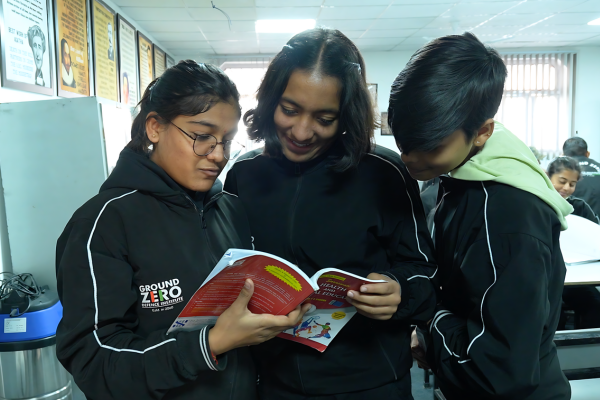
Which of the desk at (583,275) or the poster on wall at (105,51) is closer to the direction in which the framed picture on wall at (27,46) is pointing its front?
the desk

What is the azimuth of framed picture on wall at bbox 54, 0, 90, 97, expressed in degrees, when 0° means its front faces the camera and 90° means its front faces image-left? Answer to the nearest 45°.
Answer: approximately 315°

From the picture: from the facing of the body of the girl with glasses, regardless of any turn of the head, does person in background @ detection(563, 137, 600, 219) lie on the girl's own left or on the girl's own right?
on the girl's own left

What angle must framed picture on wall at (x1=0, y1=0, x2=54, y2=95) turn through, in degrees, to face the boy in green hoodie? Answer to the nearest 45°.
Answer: approximately 45° to its right

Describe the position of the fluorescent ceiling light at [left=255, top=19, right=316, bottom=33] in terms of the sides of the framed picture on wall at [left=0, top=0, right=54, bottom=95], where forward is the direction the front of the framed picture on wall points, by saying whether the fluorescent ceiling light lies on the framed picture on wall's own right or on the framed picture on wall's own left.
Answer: on the framed picture on wall's own left

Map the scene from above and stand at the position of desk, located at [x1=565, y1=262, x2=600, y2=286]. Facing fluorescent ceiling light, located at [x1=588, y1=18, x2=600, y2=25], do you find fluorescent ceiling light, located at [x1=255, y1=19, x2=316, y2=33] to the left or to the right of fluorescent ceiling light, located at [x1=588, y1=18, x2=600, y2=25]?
left

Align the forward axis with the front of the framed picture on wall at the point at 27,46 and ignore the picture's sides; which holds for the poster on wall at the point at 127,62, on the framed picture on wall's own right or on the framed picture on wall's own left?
on the framed picture on wall's own left

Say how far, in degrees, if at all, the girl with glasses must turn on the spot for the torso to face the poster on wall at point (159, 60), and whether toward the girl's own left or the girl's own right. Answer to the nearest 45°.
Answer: approximately 135° to the girl's own left

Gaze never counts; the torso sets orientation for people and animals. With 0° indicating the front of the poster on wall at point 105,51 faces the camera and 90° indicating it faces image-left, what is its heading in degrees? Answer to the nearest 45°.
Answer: approximately 315°
